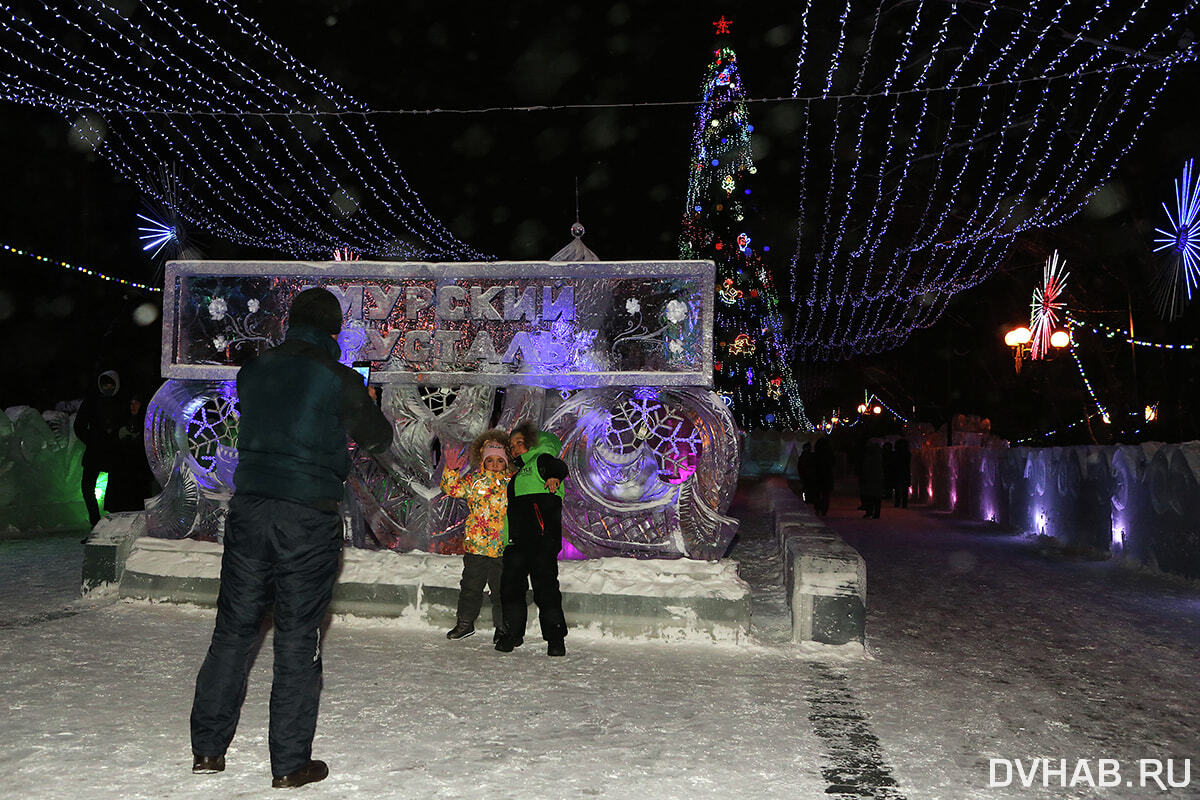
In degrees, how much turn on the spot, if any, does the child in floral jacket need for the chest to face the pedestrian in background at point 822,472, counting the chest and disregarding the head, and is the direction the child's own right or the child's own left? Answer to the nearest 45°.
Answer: approximately 135° to the child's own left

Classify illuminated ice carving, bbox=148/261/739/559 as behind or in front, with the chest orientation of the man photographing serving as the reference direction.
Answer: in front

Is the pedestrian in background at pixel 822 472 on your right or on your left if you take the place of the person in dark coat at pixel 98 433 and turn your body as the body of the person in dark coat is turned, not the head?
on your left

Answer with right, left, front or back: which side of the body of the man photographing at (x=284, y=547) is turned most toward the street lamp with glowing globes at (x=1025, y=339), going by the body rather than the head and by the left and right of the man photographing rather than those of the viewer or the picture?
front

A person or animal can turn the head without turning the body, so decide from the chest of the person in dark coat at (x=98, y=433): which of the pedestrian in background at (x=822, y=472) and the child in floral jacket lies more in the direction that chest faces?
the child in floral jacket

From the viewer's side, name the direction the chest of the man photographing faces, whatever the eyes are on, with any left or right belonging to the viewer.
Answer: facing away from the viewer and to the right of the viewer

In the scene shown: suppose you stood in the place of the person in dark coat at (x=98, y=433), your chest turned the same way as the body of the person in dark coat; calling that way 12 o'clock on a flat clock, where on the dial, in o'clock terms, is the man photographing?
The man photographing is roughly at 12 o'clock from the person in dark coat.

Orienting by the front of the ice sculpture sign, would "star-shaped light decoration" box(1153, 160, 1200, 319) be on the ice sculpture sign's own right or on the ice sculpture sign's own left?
on the ice sculpture sign's own left
